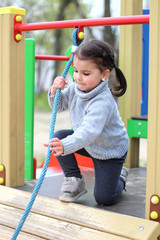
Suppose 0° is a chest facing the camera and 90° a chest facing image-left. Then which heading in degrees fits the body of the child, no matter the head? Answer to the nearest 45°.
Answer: approximately 45°
